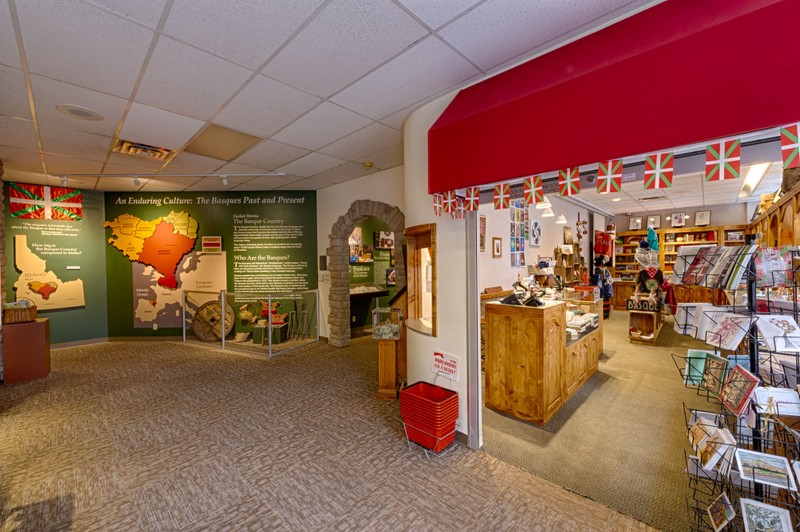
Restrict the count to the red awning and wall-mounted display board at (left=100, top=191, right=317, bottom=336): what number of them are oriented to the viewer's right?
0

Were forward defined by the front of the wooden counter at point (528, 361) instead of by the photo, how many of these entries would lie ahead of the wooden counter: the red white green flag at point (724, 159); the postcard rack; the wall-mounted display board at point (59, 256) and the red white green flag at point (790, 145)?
3

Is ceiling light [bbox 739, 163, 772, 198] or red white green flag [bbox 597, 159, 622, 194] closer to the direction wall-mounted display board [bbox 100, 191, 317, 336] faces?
the red white green flag

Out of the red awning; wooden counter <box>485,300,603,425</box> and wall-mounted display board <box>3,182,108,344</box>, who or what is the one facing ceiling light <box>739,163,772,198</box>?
the wall-mounted display board

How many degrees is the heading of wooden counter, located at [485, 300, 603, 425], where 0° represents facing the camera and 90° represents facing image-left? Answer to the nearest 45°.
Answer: approximately 315°

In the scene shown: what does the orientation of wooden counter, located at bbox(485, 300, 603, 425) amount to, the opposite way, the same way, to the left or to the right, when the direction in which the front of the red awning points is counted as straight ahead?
to the left

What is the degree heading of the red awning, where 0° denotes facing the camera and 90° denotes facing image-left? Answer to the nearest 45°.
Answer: approximately 45°

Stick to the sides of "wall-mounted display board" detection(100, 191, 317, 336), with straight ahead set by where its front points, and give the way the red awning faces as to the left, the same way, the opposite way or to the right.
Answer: to the right
